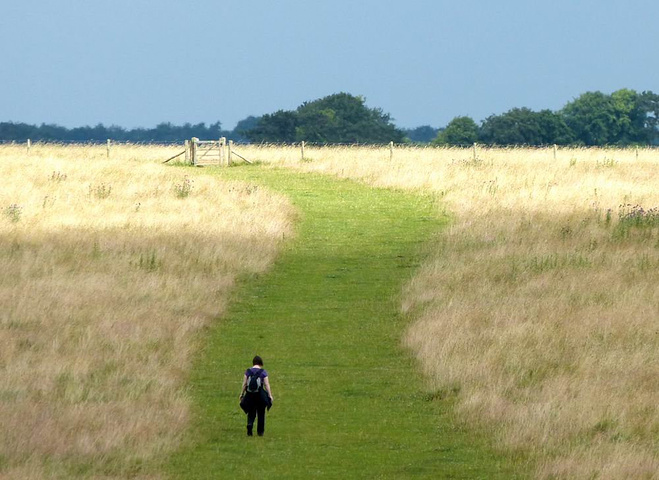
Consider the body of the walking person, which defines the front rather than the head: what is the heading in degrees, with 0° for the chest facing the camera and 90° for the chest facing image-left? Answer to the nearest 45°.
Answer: approximately 180°
